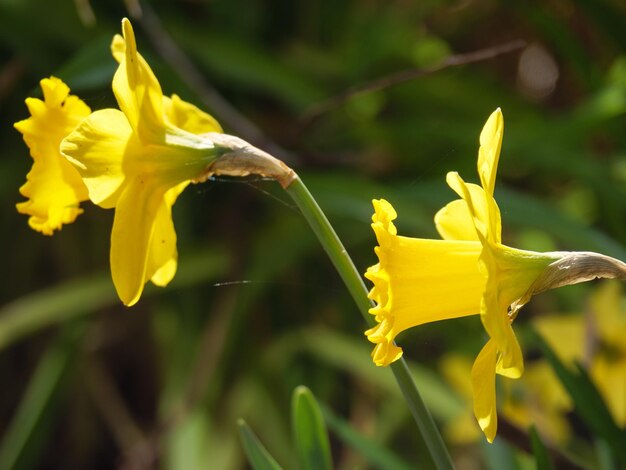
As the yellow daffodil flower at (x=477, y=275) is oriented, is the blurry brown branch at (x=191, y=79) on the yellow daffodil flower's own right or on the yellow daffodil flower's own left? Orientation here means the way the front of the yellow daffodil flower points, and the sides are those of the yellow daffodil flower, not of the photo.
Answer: on the yellow daffodil flower's own right

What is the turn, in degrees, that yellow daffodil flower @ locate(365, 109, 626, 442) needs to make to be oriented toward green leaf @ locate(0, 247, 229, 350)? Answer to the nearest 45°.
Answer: approximately 45° to its right

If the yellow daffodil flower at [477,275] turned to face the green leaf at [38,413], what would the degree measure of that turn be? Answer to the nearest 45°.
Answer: approximately 45° to its right

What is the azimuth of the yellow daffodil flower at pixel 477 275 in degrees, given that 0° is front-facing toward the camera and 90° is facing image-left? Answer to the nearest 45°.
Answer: approximately 90°
